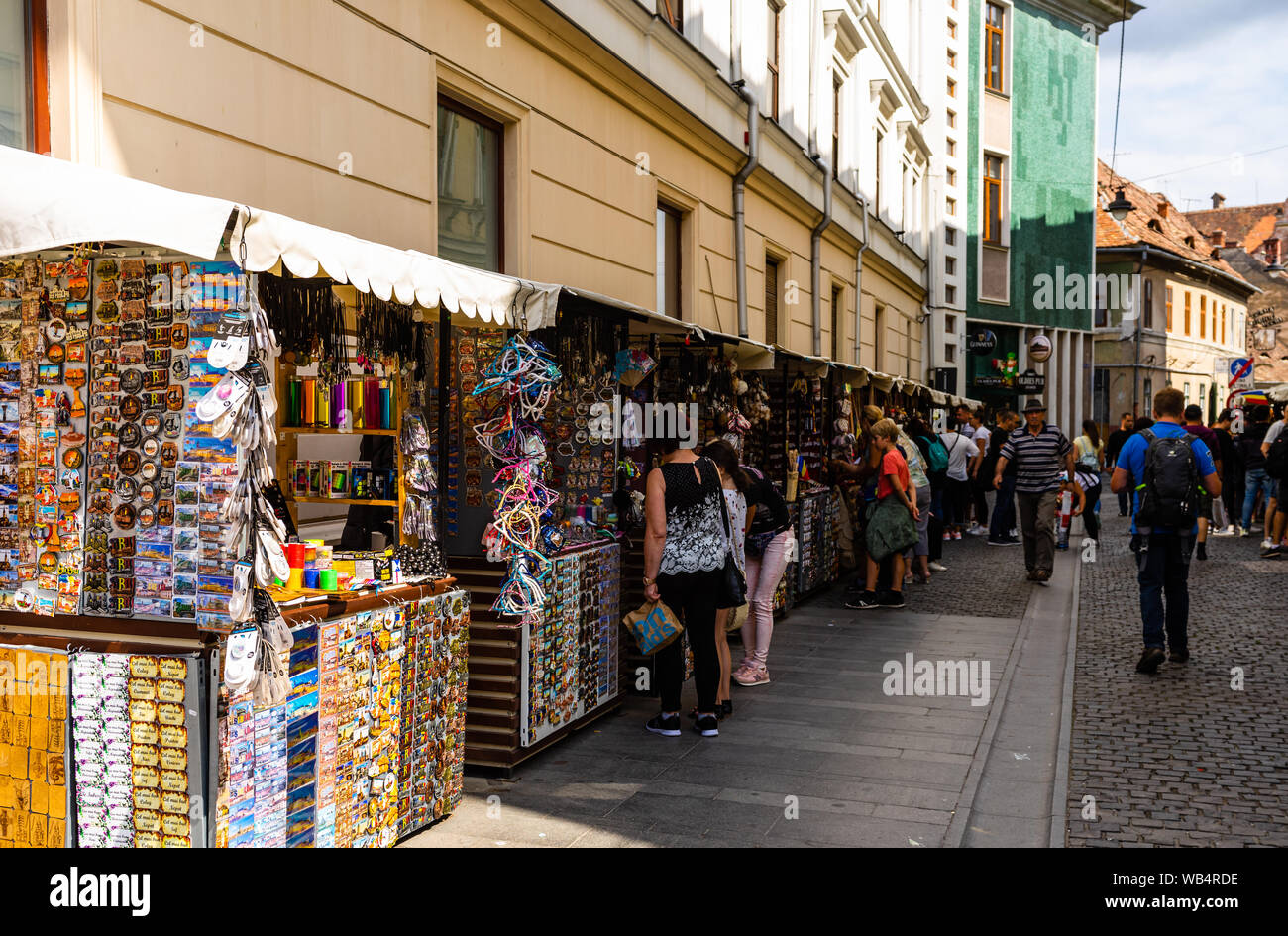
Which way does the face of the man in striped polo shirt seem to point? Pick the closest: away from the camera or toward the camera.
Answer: toward the camera

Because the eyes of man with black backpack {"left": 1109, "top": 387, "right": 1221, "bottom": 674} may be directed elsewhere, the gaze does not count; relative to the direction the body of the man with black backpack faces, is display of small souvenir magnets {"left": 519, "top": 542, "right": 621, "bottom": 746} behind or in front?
behind

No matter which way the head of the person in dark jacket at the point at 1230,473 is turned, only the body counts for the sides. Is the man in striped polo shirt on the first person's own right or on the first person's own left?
on the first person's own left

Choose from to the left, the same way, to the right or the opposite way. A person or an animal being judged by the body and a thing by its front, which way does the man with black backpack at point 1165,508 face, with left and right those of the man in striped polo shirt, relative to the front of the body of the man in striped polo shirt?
the opposite way

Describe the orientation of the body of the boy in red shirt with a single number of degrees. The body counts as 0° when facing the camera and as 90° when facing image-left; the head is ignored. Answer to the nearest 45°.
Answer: approximately 90°

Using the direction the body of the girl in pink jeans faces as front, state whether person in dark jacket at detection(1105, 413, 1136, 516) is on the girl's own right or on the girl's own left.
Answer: on the girl's own right

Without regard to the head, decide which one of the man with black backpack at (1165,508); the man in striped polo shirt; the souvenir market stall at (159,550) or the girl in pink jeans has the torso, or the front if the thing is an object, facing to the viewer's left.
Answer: the girl in pink jeans

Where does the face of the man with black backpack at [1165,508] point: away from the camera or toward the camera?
away from the camera

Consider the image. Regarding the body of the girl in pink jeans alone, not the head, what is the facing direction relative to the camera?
to the viewer's left

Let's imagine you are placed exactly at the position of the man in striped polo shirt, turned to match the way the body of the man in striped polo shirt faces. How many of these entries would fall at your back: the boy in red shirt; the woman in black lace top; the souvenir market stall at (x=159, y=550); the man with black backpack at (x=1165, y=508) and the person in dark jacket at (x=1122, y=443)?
1

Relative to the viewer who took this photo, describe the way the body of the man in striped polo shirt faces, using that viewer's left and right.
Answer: facing the viewer

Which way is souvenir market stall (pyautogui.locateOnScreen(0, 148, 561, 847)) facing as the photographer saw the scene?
facing the viewer and to the right of the viewer

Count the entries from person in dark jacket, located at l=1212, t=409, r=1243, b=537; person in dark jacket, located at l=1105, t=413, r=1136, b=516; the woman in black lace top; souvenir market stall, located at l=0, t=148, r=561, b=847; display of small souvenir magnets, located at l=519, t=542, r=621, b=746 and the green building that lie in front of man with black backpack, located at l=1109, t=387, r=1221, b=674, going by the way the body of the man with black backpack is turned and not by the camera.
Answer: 3

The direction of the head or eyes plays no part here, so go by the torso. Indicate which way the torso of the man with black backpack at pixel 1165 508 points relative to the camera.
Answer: away from the camera

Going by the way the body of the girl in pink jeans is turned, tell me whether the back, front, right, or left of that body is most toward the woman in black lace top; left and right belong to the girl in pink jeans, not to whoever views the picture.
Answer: left

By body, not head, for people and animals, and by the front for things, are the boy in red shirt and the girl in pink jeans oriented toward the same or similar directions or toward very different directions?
same or similar directions
